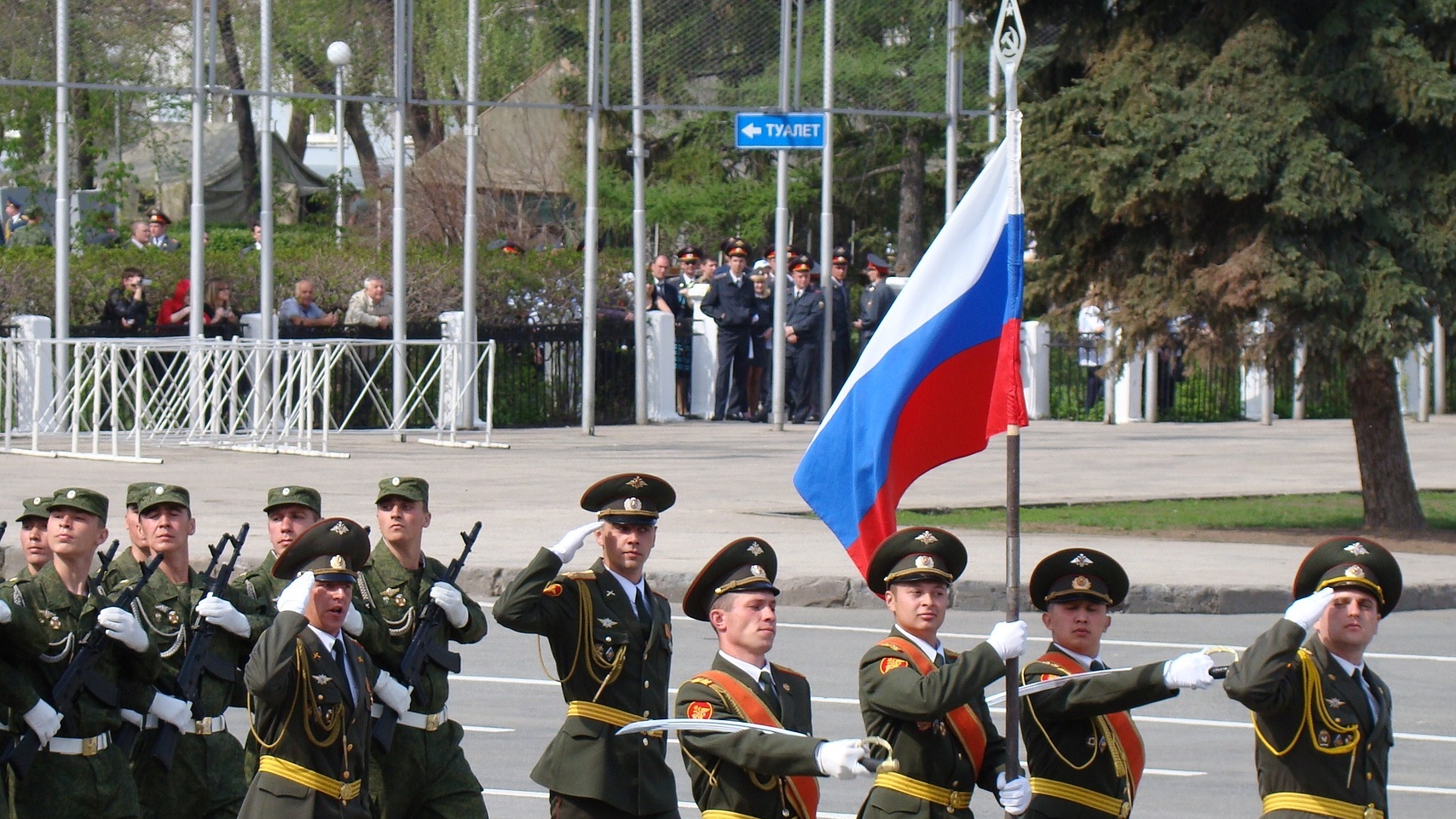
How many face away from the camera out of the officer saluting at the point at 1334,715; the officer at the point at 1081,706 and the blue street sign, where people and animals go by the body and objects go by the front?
0

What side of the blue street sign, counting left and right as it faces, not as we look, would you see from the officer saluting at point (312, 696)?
front

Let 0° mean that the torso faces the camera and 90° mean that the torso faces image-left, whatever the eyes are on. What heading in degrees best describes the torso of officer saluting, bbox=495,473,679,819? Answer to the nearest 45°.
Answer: approximately 315°

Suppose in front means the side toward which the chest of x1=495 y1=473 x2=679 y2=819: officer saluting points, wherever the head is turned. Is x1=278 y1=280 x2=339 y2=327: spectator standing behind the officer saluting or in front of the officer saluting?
behind

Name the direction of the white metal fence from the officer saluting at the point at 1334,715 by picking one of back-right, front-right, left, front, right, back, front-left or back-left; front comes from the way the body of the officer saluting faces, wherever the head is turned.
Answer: back

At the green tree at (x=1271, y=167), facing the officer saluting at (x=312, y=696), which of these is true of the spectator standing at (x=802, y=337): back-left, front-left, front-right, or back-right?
back-right

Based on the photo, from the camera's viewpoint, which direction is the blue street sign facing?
toward the camera

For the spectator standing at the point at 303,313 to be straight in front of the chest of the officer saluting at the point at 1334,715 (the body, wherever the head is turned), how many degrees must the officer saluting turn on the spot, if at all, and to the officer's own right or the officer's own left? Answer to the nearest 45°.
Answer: approximately 180°
